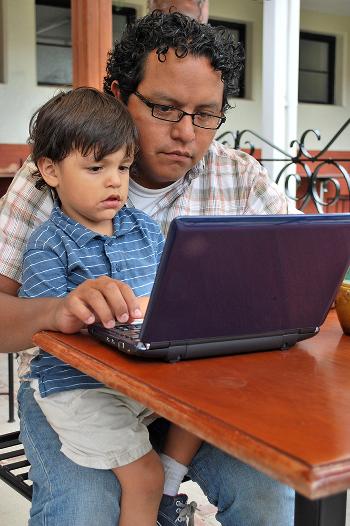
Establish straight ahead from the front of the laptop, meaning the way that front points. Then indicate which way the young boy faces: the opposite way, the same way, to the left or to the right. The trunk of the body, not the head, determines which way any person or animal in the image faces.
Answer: the opposite way

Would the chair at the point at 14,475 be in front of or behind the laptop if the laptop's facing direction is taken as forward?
in front

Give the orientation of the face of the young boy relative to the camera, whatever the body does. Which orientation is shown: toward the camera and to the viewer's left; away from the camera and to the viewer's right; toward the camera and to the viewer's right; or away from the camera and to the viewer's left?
toward the camera and to the viewer's right

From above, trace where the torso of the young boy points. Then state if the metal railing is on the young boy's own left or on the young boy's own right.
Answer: on the young boy's own left

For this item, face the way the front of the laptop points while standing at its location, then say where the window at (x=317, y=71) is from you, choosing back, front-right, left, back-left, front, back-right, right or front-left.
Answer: front-right

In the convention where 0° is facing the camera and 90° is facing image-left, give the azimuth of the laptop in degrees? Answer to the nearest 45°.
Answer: approximately 135°

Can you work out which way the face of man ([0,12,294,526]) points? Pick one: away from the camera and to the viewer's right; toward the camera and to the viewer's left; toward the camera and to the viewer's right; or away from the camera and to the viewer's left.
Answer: toward the camera and to the viewer's right

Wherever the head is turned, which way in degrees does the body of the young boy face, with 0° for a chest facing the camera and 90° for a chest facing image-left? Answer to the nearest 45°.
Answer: approximately 315°

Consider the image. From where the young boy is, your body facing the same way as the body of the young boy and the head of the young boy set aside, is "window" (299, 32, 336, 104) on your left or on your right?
on your left

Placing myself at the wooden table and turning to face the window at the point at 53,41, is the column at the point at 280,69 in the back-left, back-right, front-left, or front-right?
front-right

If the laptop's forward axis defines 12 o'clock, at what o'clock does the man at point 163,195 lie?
The man is roughly at 1 o'clock from the laptop.

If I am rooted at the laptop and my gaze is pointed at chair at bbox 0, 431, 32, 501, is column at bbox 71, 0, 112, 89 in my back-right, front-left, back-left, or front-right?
front-right
